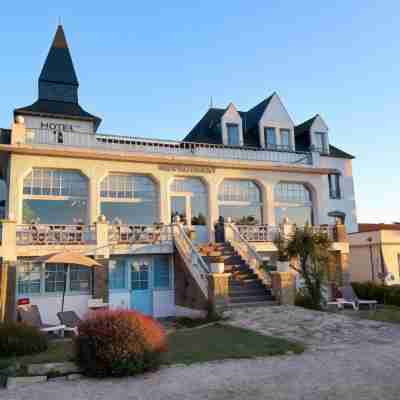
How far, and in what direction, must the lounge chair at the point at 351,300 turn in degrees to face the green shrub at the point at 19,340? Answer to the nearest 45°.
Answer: approximately 135° to its right

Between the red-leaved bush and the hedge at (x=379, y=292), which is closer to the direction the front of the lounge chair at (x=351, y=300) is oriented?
the hedge

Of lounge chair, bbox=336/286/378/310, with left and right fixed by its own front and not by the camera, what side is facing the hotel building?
back

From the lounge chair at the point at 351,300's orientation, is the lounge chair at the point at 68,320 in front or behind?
behind

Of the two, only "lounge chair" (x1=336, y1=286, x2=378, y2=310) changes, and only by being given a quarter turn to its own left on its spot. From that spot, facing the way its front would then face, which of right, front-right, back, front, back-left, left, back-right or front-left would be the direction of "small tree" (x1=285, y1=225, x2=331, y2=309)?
back-left

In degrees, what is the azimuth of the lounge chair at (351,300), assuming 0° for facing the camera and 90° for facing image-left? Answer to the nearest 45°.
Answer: approximately 270°

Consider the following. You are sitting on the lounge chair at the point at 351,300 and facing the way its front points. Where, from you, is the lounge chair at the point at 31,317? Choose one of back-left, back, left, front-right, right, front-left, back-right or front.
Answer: back-right
